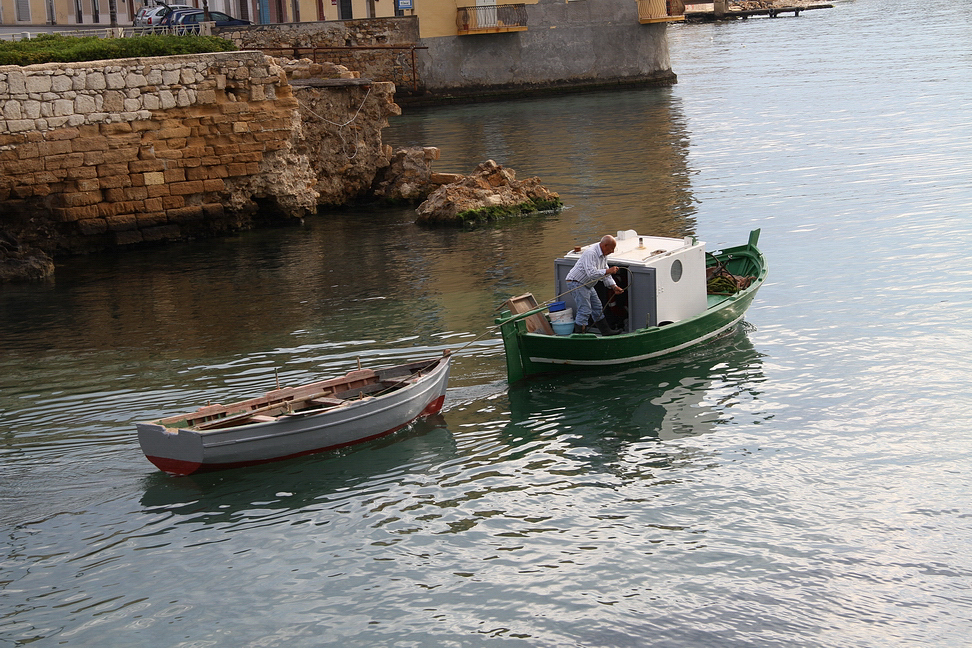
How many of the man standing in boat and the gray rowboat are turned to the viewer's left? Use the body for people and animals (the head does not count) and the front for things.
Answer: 0

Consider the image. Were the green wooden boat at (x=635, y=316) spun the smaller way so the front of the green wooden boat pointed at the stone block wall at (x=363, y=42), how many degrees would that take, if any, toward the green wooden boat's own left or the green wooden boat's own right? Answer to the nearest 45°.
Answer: approximately 45° to the green wooden boat's own left

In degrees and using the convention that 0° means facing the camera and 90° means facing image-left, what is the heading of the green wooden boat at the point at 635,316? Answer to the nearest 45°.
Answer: approximately 225°

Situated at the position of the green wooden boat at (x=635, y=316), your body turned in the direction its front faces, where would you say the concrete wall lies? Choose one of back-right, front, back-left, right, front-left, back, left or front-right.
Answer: front-left

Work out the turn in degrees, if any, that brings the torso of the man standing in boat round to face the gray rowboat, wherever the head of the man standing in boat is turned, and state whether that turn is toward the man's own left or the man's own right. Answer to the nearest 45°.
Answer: approximately 135° to the man's own right

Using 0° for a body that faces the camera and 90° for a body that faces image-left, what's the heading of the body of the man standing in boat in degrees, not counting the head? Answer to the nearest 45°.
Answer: approximately 270°

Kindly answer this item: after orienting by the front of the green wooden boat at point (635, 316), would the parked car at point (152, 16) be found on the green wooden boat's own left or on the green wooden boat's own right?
on the green wooden boat's own left

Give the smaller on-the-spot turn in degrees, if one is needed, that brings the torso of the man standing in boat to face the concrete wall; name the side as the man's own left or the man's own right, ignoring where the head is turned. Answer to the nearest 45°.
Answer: approximately 90° to the man's own left

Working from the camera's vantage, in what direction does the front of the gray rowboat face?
facing away from the viewer and to the right of the viewer

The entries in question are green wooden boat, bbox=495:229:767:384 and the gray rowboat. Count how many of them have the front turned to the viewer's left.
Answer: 0

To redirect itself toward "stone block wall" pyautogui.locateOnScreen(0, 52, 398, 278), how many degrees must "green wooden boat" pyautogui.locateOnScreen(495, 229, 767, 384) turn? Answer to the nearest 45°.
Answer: approximately 90° to its left

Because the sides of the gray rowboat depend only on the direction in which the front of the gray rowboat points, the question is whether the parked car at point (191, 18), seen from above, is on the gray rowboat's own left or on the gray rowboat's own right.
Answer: on the gray rowboat's own left
